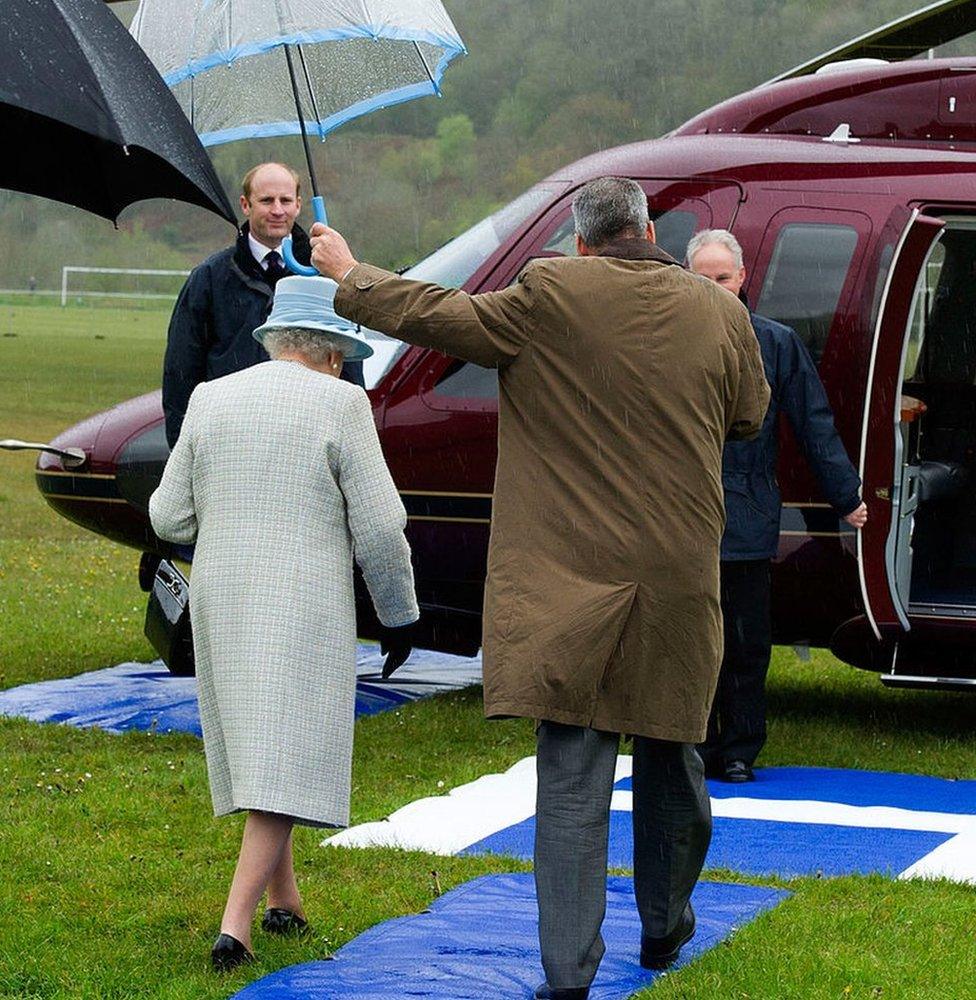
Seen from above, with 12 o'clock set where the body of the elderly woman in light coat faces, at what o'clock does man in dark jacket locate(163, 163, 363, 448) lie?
The man in dark jacket is roughly at 12 o'clock from the elderly woman in light coat.

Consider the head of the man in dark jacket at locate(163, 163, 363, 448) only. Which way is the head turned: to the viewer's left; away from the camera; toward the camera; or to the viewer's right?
toward the camera

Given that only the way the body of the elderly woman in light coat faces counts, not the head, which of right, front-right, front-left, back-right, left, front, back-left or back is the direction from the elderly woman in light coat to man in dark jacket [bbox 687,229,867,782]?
front-right

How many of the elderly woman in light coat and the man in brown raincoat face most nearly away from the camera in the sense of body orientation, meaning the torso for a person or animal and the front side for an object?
2

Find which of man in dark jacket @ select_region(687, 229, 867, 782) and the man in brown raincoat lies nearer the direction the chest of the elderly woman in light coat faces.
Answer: the man in dark jacket

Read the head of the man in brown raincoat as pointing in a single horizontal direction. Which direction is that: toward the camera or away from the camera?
away from the camera

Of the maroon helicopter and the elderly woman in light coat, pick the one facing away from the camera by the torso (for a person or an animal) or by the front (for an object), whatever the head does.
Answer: the elderly woman in light coat

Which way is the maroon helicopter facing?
to the viewer's left

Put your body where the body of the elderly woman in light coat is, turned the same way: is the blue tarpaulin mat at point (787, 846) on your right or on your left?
on your right

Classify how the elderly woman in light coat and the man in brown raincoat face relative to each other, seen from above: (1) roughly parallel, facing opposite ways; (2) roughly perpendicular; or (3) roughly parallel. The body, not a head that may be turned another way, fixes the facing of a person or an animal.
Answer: roughly parallel

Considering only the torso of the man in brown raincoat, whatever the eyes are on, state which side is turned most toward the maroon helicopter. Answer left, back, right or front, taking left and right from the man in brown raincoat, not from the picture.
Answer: front

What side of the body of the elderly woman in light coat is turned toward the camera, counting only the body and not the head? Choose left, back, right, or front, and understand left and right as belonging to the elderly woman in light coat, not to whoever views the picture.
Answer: back

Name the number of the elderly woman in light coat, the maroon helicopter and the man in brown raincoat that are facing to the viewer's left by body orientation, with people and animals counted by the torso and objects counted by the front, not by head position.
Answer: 1

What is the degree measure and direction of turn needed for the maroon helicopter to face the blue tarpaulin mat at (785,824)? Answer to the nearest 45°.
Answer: approximately 90° to its left

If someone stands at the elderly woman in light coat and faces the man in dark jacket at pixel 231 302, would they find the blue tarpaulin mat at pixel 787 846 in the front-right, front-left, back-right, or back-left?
front-right

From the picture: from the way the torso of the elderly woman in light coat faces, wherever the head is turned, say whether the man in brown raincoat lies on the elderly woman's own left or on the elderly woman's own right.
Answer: on the elderly woman's own right

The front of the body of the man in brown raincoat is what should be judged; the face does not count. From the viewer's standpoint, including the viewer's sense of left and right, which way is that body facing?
facing away from the viewer
